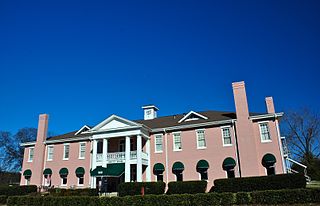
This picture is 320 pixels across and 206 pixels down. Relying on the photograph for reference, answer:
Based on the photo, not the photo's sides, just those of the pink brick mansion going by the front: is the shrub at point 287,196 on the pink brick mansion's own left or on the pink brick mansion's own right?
on the pink brick mansion's own left

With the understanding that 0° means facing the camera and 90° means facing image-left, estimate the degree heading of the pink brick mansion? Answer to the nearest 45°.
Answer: approximately 45°

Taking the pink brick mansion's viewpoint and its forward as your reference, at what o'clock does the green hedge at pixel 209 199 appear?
The green hedge is roughly at 10 o'clock from the pink brick mansion.
